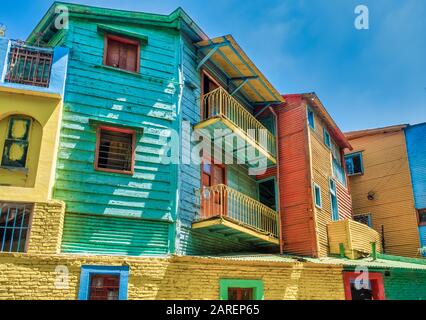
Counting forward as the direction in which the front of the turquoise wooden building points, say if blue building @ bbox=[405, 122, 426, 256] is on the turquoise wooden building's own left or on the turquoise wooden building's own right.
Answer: on the turquoise wooden building's own left
